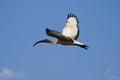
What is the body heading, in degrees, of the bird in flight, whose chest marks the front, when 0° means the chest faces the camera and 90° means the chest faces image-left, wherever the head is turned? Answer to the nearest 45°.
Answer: approximately 90°
